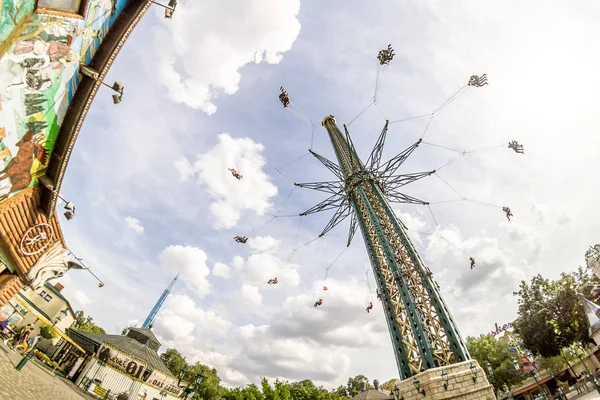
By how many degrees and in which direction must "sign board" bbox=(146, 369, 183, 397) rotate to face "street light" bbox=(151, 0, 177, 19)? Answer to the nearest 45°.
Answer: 0° — it already faces it

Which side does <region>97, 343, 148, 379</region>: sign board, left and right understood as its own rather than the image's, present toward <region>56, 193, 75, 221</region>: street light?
front

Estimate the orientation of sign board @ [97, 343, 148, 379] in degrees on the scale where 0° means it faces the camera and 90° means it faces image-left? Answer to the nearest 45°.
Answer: approximately 0°

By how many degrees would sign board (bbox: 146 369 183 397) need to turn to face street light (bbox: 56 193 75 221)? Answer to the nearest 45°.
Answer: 0° — it already faces it

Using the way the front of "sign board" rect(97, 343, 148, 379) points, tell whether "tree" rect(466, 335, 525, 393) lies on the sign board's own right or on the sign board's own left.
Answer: on the sign board's own left

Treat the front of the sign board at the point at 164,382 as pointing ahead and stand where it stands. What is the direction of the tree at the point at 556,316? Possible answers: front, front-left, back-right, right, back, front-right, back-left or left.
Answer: front-left

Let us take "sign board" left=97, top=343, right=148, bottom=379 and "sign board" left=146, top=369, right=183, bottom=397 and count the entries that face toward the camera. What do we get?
2
